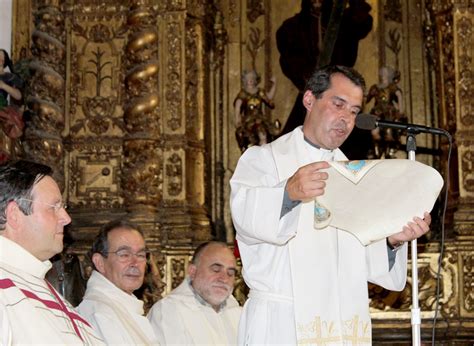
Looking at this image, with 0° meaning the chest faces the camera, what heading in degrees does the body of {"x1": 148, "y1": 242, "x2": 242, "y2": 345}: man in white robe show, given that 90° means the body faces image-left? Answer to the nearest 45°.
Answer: approximately 315°

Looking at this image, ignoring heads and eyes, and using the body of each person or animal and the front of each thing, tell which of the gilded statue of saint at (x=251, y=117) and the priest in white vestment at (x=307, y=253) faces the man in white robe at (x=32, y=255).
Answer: the gilded statue of saint

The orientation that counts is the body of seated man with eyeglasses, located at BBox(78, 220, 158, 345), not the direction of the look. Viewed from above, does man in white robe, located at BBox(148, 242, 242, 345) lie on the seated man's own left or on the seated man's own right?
on the seated man's own left

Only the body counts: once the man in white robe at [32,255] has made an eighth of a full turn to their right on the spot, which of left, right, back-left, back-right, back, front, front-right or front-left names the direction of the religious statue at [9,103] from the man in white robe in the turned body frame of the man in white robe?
back-left

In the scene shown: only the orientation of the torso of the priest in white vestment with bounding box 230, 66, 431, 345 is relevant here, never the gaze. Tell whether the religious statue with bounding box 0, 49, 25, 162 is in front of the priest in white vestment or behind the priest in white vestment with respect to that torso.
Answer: behind

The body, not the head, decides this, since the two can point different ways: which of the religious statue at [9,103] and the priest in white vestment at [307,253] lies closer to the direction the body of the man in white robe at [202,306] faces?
the priest in white vestment

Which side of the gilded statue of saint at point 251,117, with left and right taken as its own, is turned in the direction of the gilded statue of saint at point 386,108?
left

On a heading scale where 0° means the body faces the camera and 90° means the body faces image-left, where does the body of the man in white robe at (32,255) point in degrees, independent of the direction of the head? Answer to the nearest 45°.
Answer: approximately 270°

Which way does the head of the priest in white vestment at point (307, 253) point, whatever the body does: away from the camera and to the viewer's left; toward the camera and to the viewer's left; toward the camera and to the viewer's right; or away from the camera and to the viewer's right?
toward the camera and to the viewer's right

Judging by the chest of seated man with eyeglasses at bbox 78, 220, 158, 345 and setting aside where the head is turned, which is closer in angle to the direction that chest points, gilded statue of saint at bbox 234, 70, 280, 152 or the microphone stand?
the microphone stand

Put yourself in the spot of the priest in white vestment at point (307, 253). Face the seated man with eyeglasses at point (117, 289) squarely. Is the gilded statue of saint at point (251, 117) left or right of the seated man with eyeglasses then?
right

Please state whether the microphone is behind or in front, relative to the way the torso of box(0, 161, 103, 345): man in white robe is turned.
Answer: in front
